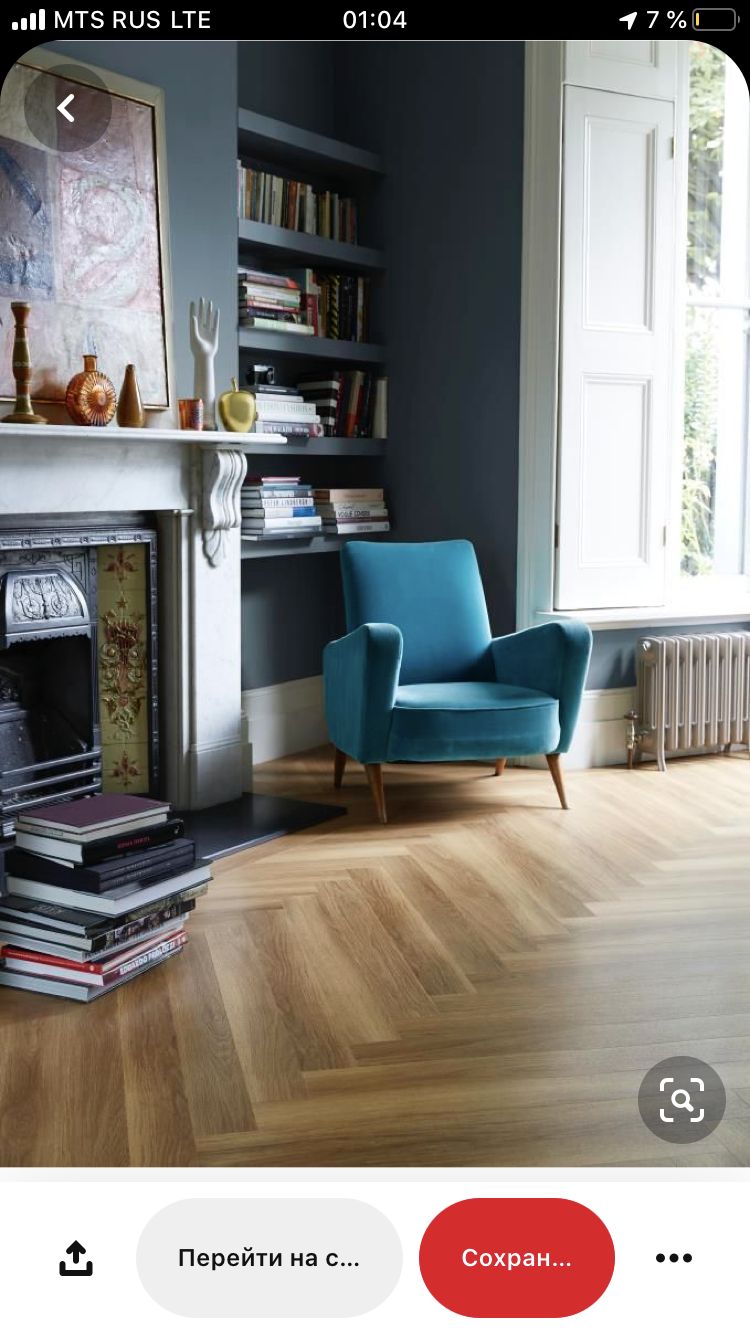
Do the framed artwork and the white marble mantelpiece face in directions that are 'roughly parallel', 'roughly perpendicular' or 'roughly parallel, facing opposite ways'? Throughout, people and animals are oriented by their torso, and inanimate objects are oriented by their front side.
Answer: roughly parallel

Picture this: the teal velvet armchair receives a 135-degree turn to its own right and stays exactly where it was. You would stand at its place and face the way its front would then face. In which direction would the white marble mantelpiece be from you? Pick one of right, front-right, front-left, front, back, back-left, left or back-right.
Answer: front

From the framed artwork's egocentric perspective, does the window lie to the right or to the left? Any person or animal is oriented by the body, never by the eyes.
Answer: on its left

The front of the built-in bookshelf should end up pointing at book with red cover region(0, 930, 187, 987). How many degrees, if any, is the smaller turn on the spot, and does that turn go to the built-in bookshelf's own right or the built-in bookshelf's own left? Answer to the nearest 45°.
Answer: approximately 45° to the built-in bookshelf's own right

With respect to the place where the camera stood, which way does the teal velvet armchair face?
facing the viewer and to the right of the viewer

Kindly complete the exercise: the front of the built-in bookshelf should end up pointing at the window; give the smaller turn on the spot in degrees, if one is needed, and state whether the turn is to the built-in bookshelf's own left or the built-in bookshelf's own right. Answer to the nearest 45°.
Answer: approximately 45° to the built-in bookshelf's own left

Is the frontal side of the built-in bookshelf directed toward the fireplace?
no

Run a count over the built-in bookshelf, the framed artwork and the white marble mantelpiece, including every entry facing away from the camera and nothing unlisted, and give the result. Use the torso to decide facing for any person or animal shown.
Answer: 0

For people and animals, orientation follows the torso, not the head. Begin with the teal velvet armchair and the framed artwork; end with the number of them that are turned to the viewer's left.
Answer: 0

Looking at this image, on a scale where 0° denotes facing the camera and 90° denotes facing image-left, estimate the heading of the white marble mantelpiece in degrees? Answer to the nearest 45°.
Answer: approximately 315°

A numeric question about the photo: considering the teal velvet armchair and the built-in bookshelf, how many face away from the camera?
0
